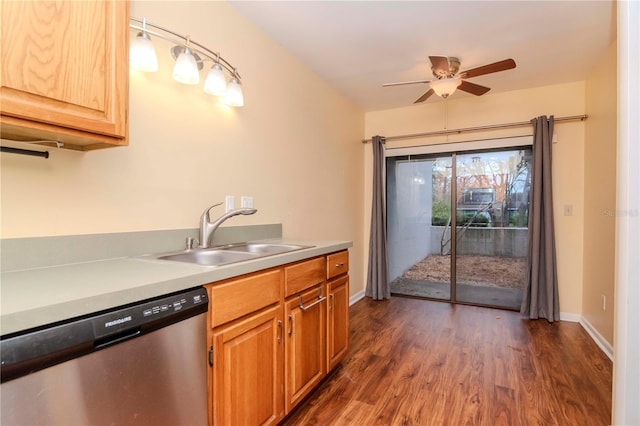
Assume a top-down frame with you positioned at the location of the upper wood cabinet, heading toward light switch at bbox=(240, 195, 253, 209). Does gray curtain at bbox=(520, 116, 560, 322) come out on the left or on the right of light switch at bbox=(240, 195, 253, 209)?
right

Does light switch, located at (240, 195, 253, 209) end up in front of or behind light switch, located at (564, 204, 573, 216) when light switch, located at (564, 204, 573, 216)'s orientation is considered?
in front

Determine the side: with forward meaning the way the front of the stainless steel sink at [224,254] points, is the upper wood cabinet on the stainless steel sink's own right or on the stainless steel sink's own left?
on the stainless steel sink's own right

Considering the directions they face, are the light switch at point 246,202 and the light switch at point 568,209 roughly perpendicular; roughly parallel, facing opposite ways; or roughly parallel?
roughly perpendicular

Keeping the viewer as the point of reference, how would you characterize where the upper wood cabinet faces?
facing the viewer and to the right of the viewer

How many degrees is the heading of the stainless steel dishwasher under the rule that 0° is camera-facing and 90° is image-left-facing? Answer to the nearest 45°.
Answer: approximately 315°

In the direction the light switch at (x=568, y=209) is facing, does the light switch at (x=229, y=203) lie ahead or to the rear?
ahead

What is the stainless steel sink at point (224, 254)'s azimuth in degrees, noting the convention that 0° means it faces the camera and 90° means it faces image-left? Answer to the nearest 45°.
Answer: approximately 315°

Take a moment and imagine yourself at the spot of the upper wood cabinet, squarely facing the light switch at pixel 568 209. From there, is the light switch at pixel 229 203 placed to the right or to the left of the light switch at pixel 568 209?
left

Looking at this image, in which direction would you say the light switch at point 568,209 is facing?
toward the camera

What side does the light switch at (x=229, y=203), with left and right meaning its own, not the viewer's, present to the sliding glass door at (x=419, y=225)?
left

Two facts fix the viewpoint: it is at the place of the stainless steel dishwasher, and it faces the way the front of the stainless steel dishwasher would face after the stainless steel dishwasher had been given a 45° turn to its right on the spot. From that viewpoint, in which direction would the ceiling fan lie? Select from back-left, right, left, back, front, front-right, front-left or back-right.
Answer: left

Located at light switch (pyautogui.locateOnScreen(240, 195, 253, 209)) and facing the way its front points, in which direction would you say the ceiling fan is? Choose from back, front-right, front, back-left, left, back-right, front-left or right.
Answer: front-left

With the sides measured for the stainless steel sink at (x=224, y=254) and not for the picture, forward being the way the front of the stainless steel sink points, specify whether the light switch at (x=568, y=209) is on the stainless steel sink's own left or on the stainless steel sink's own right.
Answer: on the stainless steel sink's own left

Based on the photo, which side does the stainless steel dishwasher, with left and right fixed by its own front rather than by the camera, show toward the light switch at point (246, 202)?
left
